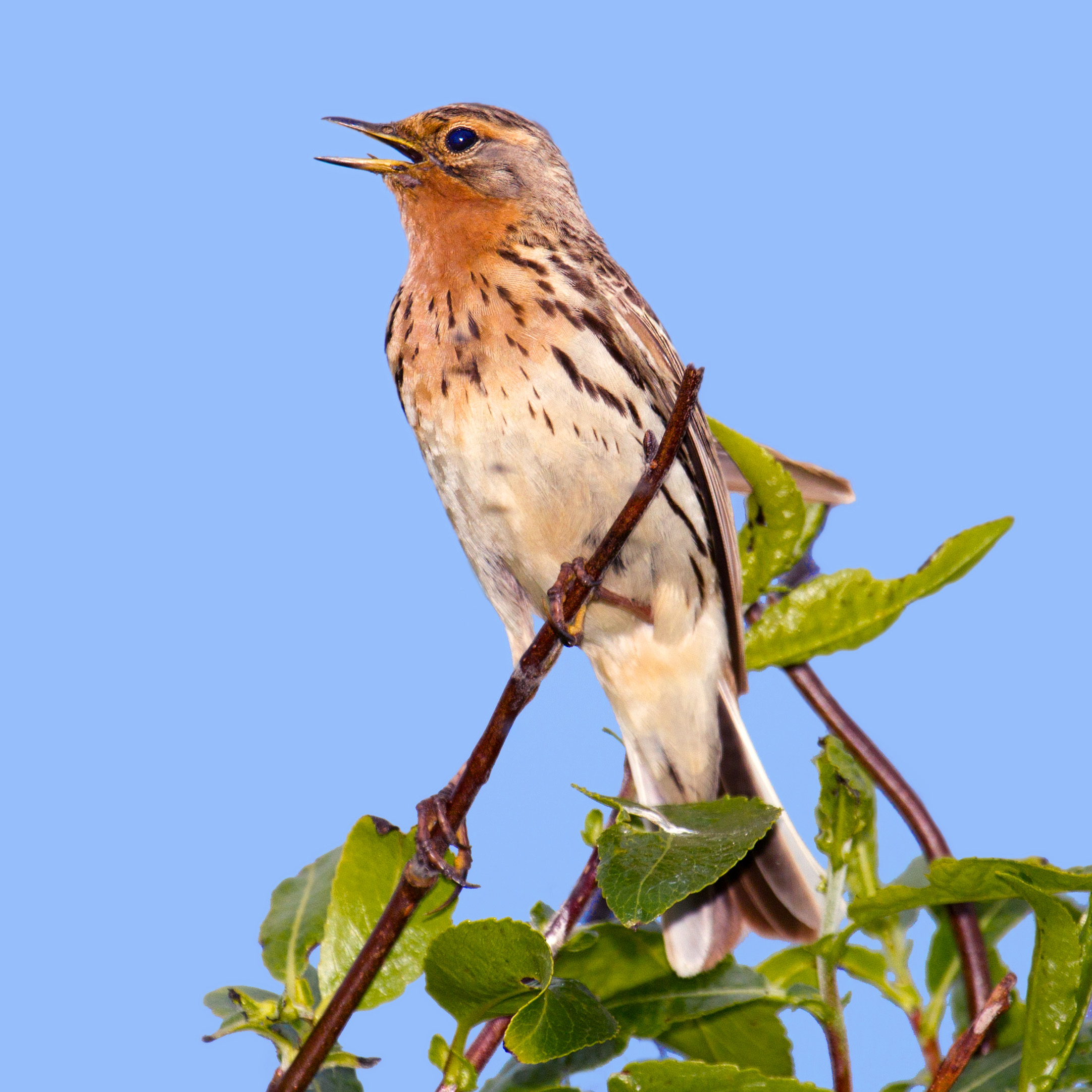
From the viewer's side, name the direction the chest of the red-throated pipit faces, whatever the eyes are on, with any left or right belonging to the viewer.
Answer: facing the viewer and to the left of the viewer
